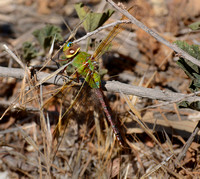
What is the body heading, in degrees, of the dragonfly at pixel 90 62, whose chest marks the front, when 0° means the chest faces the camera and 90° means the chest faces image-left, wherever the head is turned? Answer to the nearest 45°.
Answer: approximately 90°

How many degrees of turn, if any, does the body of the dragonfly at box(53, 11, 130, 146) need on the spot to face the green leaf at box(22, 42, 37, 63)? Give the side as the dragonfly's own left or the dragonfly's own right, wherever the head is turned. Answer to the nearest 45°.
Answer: approximately 45° to the dragonfly's own right

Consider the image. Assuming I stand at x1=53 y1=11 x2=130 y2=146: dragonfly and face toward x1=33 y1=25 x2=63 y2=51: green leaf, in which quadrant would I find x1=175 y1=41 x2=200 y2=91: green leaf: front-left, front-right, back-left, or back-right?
back-right
